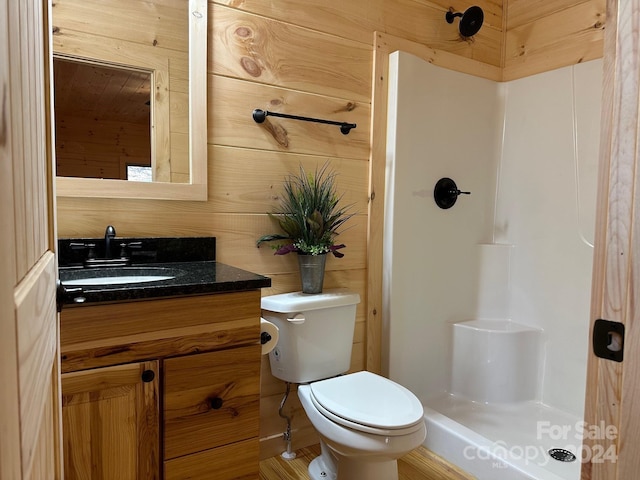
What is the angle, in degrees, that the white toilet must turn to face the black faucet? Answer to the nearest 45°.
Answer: approximately 135° to its right

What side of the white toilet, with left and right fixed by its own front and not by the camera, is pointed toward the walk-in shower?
left

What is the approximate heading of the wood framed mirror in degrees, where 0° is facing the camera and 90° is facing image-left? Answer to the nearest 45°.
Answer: approximately 0°

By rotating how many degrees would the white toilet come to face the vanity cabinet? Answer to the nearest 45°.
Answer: approximately 90° to its right

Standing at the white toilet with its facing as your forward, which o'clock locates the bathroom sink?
The bathroom sink is roughly at 4 o'clock from the white toilet.
